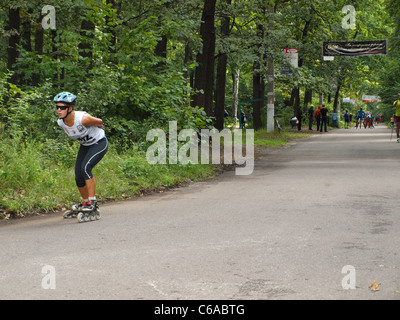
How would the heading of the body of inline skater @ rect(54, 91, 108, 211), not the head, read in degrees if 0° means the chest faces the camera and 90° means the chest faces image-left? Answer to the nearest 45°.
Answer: approximately 45°

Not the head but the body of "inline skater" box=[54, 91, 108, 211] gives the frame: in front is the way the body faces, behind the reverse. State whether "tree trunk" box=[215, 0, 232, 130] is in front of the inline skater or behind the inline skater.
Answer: behind

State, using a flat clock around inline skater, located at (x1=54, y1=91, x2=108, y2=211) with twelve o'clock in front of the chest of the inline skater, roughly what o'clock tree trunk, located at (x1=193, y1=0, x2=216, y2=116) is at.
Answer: The tree trunk is roughly at 5 o'clock from the inline skater.

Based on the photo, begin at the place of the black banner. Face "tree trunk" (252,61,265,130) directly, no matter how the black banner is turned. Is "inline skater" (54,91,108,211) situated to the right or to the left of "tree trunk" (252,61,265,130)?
left

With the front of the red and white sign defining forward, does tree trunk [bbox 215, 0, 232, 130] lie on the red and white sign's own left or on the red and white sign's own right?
on the red and white sign's own right

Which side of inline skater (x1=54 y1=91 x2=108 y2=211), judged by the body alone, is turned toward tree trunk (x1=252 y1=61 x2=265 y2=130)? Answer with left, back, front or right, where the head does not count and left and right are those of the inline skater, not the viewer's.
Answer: back

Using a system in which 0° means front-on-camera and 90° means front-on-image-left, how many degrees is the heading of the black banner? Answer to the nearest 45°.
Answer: approximately 0°

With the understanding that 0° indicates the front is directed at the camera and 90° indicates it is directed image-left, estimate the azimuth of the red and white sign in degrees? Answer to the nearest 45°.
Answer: approximately 0°

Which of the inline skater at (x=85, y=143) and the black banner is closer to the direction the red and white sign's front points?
the inline skater

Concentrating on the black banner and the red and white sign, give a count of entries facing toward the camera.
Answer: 2
